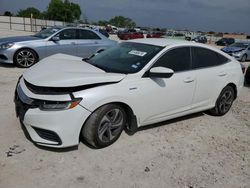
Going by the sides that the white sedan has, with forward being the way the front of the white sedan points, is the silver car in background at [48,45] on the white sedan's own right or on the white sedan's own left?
on the white sedan's own right

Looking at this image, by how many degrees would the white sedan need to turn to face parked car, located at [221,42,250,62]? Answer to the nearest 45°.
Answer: approximately 180°

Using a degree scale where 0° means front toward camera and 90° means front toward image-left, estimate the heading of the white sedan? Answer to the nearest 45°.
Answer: approximately 45°

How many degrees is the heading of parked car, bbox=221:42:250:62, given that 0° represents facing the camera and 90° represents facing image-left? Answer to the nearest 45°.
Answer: approximately 45°

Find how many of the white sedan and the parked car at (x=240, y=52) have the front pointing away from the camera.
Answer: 0

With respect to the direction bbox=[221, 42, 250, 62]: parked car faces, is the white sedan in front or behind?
in front
